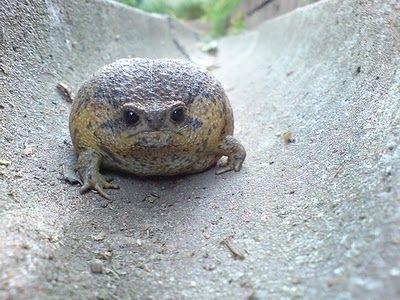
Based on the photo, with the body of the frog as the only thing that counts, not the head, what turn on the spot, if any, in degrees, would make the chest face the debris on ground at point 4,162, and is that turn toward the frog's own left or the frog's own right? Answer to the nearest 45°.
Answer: approximately 90° to the frog's own right

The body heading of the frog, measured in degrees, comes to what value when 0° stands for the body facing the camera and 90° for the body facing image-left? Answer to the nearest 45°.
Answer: approximately 0°

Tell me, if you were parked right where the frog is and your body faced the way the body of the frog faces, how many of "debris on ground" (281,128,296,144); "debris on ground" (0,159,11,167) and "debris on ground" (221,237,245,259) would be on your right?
1

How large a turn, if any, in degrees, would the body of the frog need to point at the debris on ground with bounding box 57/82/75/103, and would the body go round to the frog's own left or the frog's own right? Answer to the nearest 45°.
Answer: approximately 135° to the frog's own right

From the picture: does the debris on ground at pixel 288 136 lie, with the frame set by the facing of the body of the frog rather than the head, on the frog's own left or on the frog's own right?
on the frog's own left
